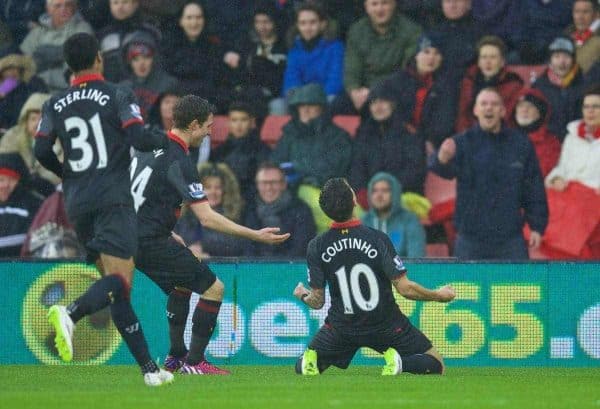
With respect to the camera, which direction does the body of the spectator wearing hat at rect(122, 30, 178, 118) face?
toward the camera

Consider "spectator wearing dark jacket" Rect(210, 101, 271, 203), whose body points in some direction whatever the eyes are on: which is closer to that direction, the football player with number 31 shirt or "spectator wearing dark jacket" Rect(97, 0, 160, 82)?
the football player with number 31 shirt

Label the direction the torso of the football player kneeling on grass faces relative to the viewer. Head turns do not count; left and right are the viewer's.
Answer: facing away from the viewer

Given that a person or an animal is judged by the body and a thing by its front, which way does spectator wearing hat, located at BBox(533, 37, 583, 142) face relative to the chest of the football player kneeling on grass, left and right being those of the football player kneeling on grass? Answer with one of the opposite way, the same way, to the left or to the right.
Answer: the opposite way

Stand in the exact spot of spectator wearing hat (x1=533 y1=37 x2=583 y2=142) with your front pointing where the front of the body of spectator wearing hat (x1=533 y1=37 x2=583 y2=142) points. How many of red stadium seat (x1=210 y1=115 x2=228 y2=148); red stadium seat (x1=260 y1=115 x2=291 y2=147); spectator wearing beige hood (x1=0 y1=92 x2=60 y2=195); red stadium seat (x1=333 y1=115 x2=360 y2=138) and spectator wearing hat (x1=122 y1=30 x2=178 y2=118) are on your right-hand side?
5

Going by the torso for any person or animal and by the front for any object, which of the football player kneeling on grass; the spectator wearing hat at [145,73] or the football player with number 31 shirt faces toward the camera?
the spectator wearing hat

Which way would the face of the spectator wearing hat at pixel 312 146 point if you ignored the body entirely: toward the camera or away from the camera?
toward the camera

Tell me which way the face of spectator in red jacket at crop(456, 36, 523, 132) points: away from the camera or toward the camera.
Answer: toward the camera

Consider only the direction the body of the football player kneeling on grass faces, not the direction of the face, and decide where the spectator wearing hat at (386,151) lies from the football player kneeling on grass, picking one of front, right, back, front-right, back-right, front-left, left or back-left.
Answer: front

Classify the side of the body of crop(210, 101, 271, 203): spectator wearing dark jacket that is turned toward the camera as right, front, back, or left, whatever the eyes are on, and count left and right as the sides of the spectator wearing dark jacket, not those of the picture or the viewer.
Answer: front

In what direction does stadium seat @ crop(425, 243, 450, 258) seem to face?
toward the camera

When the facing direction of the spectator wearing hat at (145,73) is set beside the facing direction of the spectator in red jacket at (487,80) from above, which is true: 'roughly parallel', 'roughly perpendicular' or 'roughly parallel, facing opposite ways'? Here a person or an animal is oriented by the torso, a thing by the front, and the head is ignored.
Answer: roughly parallel

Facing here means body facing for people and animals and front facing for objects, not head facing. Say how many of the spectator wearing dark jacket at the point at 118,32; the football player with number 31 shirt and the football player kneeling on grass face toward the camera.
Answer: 1

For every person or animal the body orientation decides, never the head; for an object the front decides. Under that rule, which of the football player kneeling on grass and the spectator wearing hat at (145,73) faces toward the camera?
the spectator wearing hat
